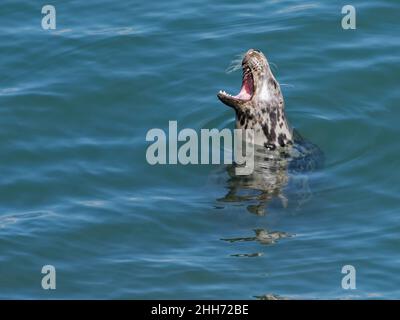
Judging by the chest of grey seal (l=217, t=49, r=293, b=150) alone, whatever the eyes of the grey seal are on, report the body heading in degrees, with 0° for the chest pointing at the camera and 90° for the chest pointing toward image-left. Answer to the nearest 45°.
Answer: approximately 90°
